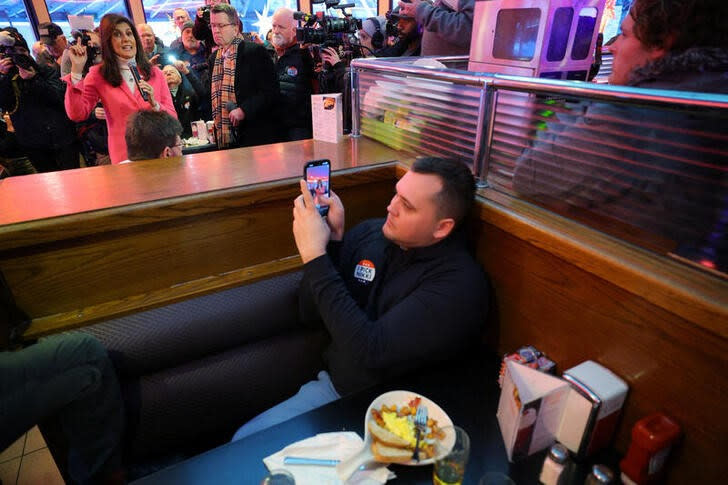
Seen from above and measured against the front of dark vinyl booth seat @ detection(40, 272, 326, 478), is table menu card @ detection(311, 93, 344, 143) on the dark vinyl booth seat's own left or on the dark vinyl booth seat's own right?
on the dark vinyl booth seat's own left

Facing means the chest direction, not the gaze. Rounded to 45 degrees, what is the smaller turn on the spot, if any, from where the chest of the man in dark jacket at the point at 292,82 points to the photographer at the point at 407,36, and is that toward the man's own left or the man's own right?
approximately 135° to the man's own left

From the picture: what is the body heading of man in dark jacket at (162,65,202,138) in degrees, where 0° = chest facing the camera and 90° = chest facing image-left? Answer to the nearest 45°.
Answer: approximately 45°

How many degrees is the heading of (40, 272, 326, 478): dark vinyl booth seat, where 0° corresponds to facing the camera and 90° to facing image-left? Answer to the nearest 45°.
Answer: approximately 315°

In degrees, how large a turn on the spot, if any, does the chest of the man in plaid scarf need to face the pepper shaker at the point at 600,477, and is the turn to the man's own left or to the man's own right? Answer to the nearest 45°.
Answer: approximately 45° to the man's own left

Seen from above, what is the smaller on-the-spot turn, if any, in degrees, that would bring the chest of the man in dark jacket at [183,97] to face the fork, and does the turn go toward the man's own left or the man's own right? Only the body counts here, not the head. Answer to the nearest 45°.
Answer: approximately 45° to the man's own left

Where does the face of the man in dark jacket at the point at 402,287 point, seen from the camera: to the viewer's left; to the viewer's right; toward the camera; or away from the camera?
to the viewer's left

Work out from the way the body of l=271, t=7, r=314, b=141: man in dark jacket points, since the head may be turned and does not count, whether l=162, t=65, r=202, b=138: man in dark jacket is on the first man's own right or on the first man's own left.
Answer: on the first man's own right

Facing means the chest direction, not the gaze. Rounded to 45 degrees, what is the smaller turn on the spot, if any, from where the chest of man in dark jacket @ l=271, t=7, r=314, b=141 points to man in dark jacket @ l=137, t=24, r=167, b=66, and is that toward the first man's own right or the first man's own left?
approximately 90° to the first man's own right

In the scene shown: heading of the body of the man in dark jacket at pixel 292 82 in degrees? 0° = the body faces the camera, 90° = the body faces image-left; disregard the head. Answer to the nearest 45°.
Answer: approximately 45°

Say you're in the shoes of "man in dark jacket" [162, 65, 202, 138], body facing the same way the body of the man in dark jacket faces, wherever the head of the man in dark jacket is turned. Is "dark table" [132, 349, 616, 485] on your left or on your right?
on your left
